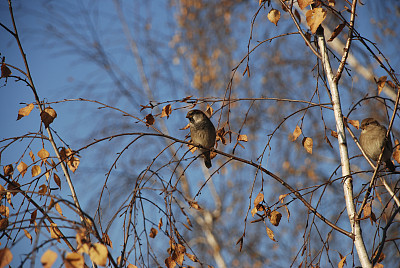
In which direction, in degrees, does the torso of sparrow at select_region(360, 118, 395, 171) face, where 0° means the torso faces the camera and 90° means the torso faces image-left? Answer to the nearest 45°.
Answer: approximately 45°

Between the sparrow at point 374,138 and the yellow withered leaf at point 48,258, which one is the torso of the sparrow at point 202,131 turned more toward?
the yellow withered leaf

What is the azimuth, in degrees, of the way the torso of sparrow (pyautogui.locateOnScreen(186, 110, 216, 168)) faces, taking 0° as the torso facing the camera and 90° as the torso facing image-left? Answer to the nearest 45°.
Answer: approximately 45°
